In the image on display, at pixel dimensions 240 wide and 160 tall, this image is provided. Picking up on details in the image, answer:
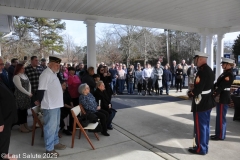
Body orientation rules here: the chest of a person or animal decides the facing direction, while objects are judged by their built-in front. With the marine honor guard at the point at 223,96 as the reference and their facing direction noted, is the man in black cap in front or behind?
in front

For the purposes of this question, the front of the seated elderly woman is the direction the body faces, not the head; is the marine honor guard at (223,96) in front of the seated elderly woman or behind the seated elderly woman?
in front

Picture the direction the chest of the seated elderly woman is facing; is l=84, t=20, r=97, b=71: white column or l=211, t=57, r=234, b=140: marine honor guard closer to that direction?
the marine honor guard

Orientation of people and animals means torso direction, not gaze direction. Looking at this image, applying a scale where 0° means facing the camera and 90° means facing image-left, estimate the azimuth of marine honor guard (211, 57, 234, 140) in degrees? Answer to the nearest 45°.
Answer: approximately 90°

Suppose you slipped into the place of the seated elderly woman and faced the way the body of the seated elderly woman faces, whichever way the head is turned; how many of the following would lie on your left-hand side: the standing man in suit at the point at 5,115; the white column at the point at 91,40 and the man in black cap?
1

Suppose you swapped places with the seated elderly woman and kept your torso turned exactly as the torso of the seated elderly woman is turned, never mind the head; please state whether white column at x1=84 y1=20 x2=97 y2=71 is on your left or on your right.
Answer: on your left
